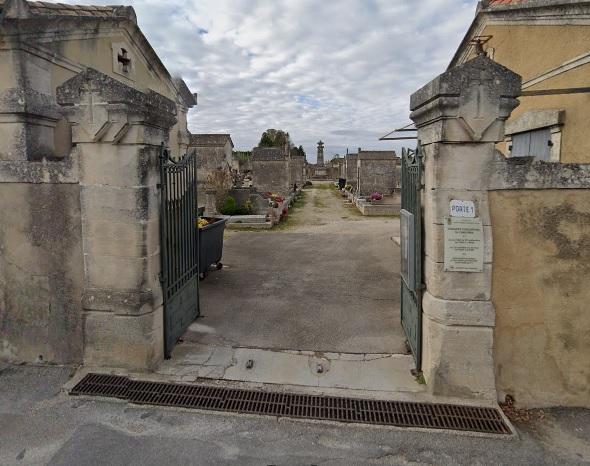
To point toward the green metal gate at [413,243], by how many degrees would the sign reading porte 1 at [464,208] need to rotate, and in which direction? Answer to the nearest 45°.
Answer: approximately 135° to its right

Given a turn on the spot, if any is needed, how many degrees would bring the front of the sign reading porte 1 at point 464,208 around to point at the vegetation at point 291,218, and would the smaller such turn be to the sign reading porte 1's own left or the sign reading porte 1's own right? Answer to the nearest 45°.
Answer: approximately 135° to the sign reading porte 1's own right

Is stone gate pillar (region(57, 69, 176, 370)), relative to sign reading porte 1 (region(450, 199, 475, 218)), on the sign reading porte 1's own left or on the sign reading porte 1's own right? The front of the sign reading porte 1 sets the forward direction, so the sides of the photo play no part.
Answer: on the sign reading porte 1's own right

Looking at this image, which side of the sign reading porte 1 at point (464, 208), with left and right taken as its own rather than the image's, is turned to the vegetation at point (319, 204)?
back

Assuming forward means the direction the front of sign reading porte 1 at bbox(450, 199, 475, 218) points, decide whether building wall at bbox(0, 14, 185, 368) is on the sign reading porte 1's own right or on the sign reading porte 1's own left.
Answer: on the sign reading porte 1's own right

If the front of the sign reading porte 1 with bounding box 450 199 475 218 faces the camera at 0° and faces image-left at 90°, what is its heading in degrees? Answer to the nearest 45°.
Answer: approximately 0°

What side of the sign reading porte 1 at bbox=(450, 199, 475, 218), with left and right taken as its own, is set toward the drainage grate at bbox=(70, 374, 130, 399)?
right

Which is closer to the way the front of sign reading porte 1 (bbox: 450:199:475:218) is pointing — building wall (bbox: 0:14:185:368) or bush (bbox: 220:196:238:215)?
the building wall
